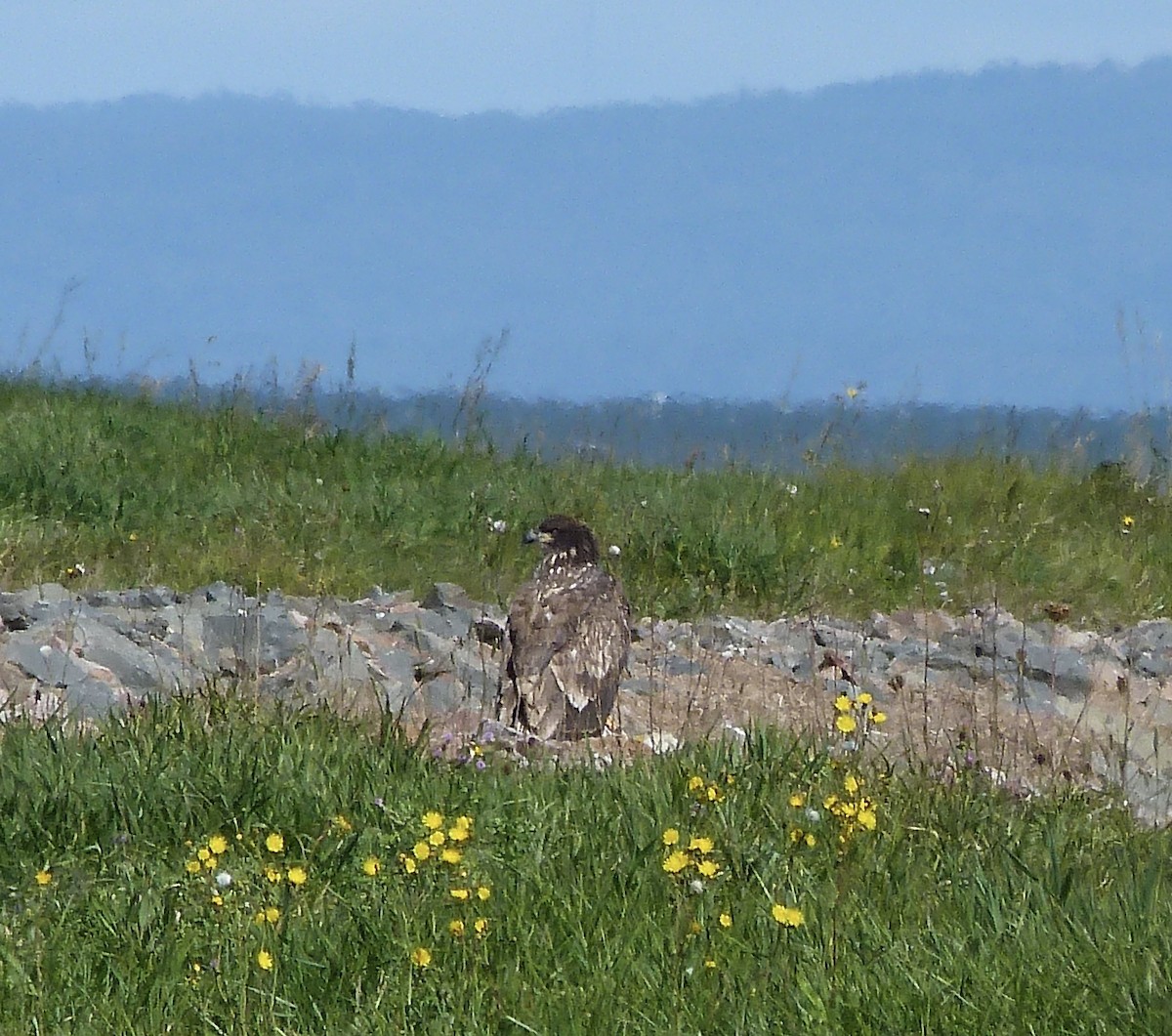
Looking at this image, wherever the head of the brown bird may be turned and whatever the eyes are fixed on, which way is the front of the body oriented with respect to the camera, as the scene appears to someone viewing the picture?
away from the camera

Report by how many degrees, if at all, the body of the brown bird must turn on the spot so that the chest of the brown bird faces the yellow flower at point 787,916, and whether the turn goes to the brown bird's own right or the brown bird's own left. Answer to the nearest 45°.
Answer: approximately 180°
